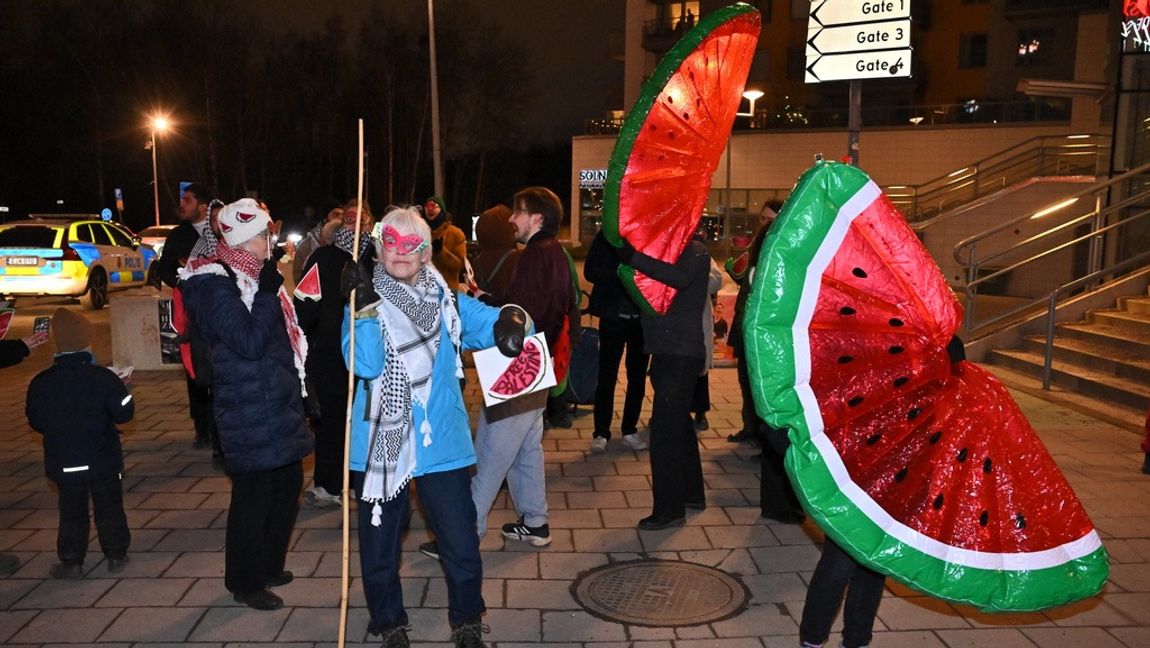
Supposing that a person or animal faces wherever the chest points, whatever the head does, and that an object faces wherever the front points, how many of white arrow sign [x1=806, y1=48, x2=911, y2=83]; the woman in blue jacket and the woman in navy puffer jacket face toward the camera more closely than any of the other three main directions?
2

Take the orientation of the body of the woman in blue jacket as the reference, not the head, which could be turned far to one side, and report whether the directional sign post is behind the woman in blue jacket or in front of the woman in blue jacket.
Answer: behind

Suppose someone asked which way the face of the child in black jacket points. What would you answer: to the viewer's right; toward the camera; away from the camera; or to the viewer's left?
away from the camera

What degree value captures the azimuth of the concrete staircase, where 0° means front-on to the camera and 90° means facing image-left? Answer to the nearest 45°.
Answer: approximately 45°

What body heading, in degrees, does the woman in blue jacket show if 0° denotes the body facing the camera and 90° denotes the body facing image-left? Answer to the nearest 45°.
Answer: approximately 0°

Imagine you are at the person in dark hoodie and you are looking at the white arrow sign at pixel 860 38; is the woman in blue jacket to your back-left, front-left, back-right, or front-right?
back-right

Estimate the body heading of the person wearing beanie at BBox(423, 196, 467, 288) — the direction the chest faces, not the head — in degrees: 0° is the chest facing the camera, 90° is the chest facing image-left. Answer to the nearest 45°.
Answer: approximately 45°

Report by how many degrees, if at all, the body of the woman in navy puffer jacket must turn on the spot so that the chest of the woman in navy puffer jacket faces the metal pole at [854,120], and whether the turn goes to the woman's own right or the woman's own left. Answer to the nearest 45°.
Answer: approximately 45° to the woman's own left

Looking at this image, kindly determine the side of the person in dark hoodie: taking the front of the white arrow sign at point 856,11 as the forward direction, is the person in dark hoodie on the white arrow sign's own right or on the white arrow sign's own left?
on the white arrow sign's own right

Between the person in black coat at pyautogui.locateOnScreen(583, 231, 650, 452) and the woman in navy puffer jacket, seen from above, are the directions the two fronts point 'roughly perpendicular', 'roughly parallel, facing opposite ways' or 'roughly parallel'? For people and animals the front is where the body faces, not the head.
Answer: roughly perpendicular

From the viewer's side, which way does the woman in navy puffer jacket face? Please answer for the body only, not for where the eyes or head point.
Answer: to the viewer's right
